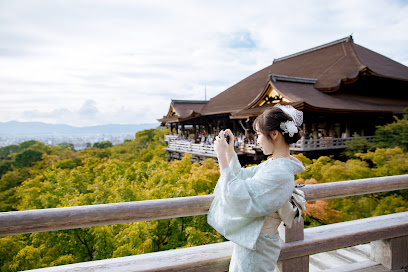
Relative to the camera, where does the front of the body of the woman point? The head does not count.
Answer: to the viewer's left

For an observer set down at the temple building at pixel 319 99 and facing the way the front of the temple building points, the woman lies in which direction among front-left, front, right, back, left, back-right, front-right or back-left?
front-left

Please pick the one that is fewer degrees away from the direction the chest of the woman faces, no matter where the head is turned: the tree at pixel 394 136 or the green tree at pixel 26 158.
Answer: the green tree

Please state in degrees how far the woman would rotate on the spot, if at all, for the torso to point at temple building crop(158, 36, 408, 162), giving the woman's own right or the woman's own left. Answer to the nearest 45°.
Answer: approximately 90° to the woman's own right

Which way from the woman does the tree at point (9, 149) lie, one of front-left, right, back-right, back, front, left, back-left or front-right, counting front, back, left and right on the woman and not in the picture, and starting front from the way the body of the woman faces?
front-right

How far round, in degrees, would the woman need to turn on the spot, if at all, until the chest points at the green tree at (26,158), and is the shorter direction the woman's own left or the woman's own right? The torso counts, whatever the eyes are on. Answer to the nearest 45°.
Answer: approximately 45° to the woman's own right

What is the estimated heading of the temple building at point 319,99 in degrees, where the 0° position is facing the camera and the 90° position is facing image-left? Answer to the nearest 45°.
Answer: approximately 45°
